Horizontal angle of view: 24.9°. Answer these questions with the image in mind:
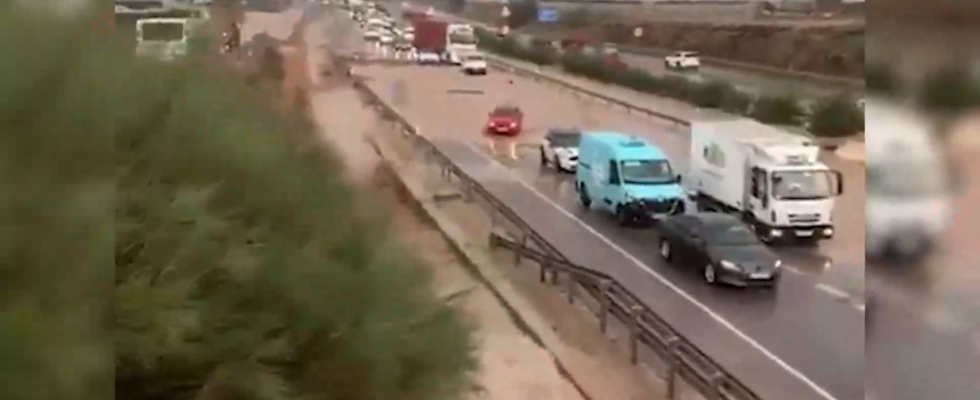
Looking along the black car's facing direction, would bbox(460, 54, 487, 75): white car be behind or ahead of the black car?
behind

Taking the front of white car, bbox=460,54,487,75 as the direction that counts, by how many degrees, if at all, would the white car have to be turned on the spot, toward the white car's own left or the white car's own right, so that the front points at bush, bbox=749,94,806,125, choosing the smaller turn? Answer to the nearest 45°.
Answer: approximately 45° to the white car's own left

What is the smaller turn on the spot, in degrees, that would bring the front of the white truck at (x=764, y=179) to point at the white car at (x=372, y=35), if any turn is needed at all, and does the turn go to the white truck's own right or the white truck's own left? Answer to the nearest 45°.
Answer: approximately 135° to the white truck's own right

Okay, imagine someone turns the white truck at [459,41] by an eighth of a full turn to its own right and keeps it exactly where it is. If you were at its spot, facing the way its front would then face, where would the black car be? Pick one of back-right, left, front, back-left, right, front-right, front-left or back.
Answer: left
